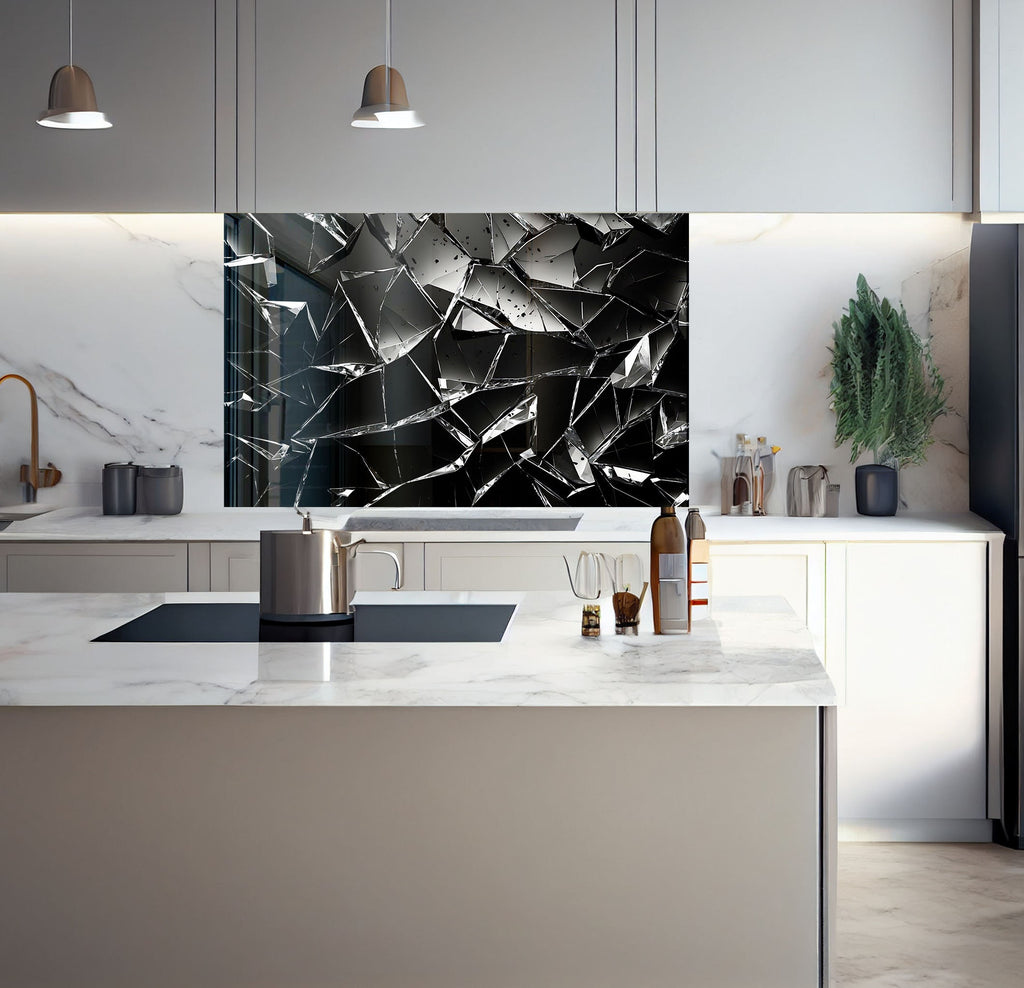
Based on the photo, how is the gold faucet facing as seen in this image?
to the viewer's left

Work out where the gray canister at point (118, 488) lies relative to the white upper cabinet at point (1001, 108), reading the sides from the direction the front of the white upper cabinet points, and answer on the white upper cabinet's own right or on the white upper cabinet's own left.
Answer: on the white upper cabinet's own right

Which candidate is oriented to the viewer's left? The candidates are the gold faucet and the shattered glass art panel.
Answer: the gold faucet

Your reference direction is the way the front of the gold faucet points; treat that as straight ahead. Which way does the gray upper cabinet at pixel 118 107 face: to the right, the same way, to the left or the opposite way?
to the left

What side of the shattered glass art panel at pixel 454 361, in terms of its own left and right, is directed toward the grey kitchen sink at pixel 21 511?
right

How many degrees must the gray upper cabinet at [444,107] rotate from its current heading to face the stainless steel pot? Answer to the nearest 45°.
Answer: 0° — it already faces it

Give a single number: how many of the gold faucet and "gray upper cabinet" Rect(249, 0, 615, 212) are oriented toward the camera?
1

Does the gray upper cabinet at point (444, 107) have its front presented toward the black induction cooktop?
yes

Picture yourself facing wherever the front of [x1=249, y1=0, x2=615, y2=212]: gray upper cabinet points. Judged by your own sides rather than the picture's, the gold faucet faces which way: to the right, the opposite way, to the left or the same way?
to the right

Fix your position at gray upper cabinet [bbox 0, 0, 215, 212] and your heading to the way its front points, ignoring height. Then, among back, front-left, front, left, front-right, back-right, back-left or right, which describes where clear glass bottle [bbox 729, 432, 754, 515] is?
left
